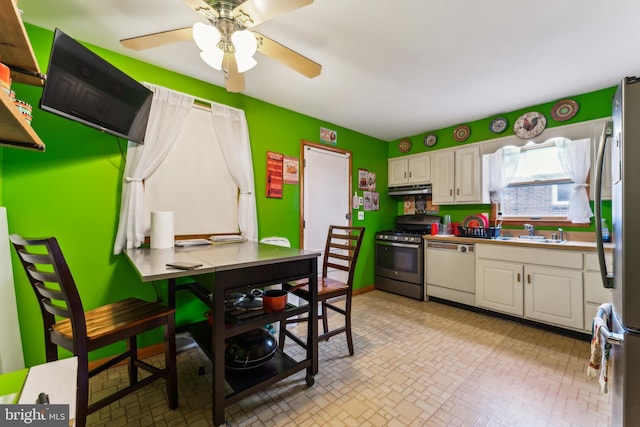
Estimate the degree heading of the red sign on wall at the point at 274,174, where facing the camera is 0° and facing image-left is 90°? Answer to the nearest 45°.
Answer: approximately 315°

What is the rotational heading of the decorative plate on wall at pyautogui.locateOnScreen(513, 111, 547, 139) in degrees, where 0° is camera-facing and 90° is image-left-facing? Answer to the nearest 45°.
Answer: approximately 0°

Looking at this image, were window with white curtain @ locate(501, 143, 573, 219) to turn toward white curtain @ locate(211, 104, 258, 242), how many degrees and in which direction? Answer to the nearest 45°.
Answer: approximately 45° to its right

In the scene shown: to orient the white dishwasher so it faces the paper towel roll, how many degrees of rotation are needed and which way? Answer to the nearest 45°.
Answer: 0° — it already faces it

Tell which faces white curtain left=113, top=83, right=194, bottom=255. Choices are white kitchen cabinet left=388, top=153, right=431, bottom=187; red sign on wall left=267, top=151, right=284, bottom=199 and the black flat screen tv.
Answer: the white kitchen cabinet

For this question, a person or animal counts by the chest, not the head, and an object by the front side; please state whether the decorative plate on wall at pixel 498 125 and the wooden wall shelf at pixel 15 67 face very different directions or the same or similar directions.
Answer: very different directions

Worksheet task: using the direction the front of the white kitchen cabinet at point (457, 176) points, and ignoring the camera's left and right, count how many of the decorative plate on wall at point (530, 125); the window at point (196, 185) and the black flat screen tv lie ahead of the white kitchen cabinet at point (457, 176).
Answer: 2

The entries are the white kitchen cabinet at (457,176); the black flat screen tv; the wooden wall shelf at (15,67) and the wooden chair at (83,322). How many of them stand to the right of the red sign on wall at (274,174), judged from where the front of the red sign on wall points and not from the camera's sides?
3
